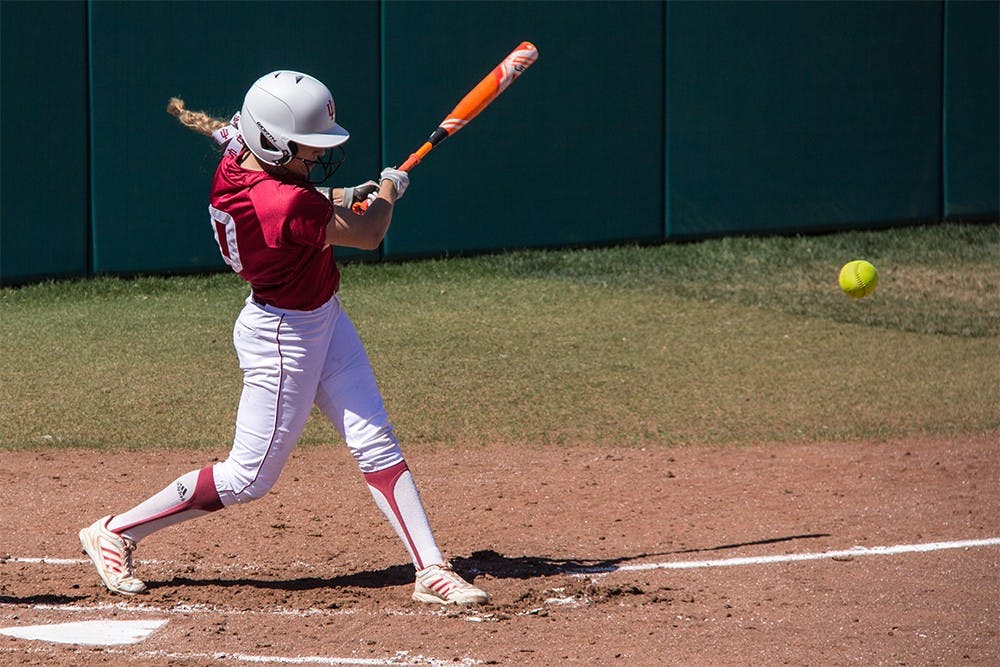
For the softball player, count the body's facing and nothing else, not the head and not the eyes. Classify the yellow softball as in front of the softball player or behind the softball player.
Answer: in front

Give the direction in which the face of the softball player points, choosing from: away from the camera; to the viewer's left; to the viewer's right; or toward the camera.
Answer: to the viewer's right

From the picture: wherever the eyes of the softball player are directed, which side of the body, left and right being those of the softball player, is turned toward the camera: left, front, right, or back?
right
